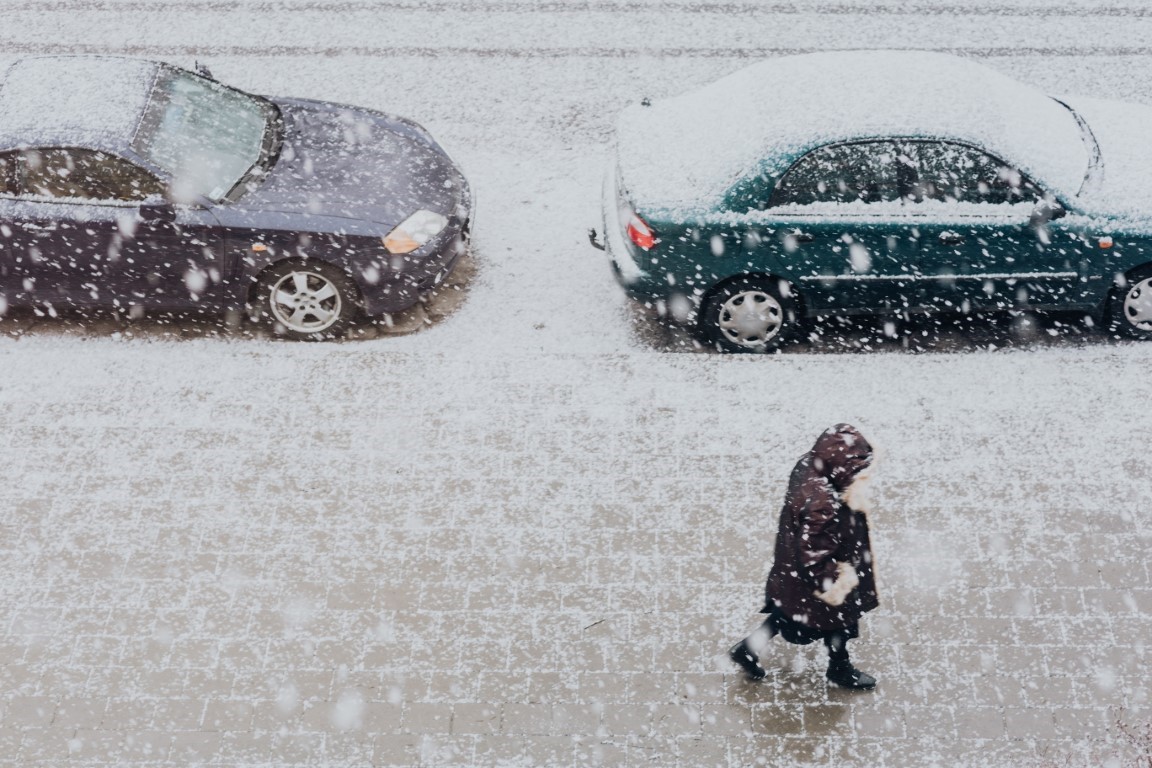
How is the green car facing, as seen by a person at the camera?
facing to the right of the viewer

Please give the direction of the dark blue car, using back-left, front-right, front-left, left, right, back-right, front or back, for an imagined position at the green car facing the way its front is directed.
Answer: back

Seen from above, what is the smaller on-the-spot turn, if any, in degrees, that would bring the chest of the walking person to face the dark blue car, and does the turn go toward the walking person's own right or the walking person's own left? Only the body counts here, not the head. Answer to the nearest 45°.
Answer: approximately 135° to the walking person's own left

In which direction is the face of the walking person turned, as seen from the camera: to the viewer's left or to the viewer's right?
to the viewer's right

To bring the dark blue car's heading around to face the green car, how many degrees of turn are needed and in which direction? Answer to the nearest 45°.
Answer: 0° — it already faces it

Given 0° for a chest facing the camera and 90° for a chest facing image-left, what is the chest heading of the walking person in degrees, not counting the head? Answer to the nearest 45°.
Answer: approximately 270°

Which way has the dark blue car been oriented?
to the viewer's right
